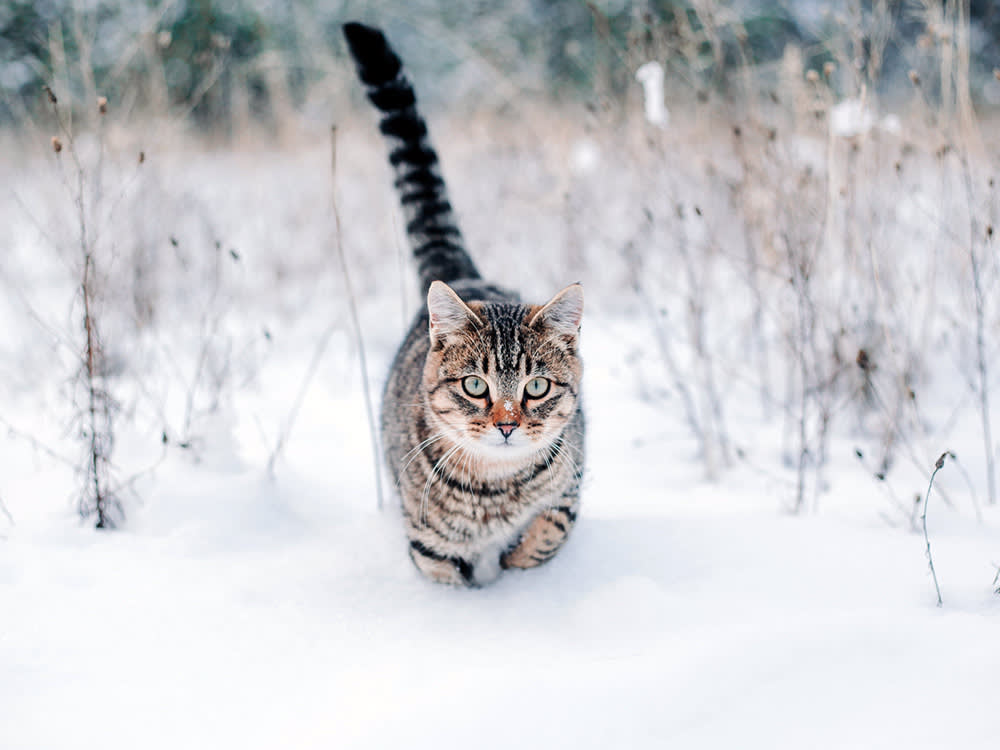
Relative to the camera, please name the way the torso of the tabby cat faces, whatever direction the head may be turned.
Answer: toward the camera
